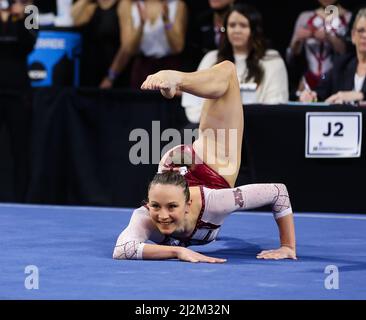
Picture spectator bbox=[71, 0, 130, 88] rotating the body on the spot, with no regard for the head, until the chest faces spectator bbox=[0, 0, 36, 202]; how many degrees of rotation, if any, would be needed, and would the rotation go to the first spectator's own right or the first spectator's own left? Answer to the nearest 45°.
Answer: approximately 45° to the first spectator's own right

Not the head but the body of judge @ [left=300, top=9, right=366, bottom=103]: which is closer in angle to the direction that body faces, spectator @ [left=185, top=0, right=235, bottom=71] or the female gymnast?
the female gymnast

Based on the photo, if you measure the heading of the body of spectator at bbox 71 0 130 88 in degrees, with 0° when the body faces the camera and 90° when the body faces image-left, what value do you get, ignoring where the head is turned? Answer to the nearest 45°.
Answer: approximately 0°

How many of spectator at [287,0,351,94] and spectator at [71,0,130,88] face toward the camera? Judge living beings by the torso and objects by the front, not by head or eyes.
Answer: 2

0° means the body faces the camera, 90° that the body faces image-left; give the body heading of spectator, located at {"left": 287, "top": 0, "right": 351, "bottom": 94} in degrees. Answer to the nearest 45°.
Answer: approximately 0°

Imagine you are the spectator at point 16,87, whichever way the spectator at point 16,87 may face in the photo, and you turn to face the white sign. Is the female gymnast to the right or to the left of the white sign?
right

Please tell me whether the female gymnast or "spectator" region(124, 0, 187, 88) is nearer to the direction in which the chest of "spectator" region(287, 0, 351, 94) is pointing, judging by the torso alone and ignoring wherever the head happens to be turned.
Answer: the female gymnast

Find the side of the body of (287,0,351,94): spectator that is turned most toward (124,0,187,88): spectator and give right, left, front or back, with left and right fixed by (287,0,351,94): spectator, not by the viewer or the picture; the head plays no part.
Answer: right

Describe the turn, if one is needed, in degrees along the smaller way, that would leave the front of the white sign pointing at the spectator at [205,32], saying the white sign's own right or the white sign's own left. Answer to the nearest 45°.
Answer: approximately 135° to the white sign's own right
